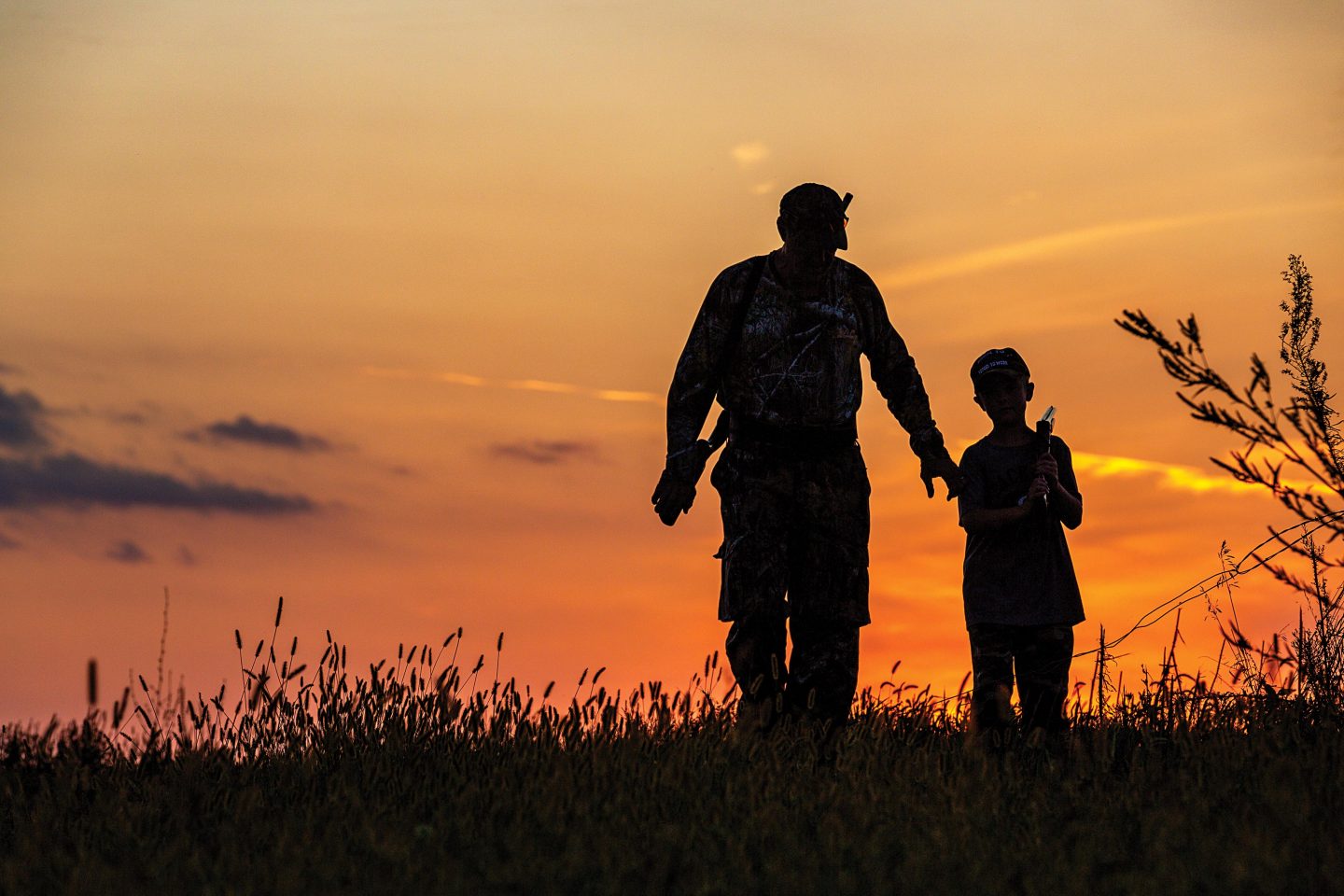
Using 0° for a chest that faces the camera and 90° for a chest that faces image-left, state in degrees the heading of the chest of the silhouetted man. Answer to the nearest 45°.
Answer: approximately 0°

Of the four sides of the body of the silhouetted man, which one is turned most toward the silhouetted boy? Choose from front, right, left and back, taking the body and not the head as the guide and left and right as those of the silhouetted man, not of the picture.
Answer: left

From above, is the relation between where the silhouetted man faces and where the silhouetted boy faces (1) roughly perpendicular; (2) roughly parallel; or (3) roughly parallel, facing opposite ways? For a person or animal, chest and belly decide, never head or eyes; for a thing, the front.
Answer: roughly parallel

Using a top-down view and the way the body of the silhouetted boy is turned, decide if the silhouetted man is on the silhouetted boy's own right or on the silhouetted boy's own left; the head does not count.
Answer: on the silhouetted boy's own right

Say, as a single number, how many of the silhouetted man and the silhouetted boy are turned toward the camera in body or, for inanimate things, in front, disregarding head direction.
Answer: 2
